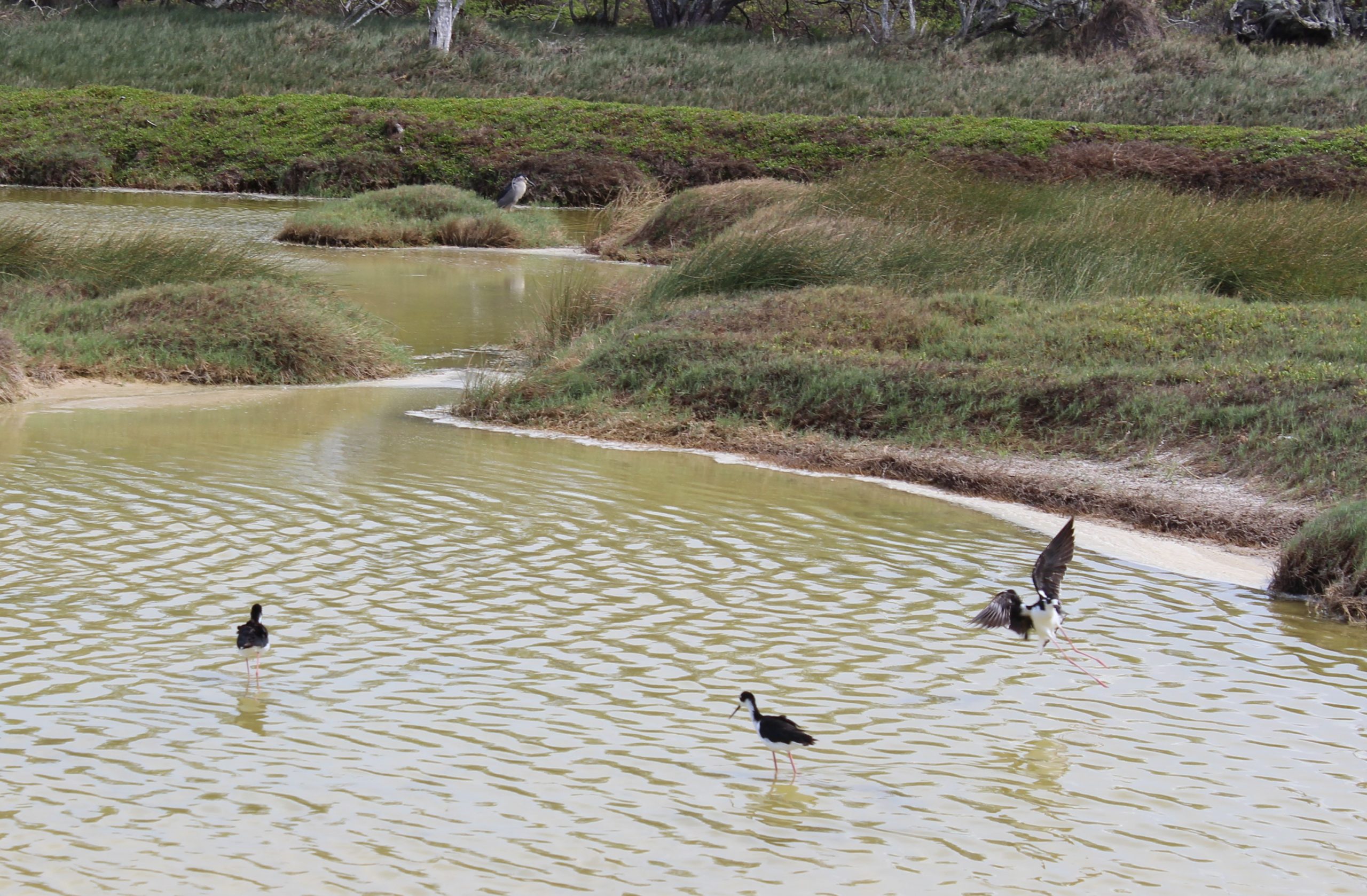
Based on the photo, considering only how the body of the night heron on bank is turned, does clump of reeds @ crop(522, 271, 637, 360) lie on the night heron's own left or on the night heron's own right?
on the night heron's own right

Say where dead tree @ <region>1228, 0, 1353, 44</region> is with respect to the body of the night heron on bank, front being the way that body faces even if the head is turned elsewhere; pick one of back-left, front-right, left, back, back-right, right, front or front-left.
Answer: front-left

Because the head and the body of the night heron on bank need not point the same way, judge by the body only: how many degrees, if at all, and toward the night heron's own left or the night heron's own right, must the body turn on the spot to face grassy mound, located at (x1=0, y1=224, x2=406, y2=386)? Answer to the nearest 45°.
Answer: approximately 90° to the night heron's own right

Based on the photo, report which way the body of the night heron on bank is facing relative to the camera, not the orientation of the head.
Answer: to the viewer's right

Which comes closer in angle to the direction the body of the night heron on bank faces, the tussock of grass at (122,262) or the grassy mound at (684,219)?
the grassy mound

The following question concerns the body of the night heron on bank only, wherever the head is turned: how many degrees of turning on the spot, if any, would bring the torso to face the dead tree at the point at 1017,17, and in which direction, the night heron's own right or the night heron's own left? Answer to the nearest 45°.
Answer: approximately 45° to the night heron's own left

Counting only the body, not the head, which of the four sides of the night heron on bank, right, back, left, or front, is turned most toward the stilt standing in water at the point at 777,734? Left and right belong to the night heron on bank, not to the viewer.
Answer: right

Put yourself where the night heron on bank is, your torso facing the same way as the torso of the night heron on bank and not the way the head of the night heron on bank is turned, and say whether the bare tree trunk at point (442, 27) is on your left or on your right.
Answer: on your left

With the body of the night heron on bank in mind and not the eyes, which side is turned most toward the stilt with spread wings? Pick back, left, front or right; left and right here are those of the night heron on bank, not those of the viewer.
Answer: right

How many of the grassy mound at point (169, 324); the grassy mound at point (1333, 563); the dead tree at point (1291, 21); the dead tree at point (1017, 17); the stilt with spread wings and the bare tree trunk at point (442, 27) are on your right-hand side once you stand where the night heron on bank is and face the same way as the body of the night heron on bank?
3
